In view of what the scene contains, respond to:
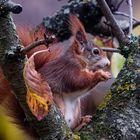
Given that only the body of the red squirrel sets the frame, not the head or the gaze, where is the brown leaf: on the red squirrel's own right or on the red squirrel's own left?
on the red squirrel's own right

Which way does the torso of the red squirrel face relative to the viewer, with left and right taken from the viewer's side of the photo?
facing to the right of the viewer
